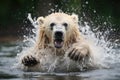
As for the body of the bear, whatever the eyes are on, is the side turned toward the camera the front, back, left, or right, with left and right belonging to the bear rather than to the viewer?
front
